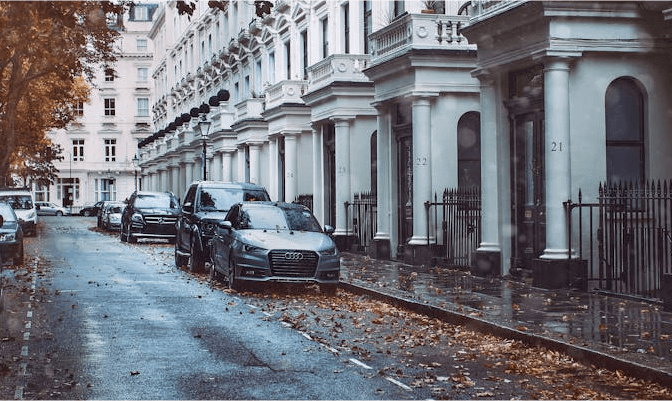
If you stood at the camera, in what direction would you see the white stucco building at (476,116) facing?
facing the viewer and to the left of the viewer

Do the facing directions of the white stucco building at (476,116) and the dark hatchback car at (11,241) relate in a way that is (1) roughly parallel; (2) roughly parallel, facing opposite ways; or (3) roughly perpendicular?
roughly perpendicular
